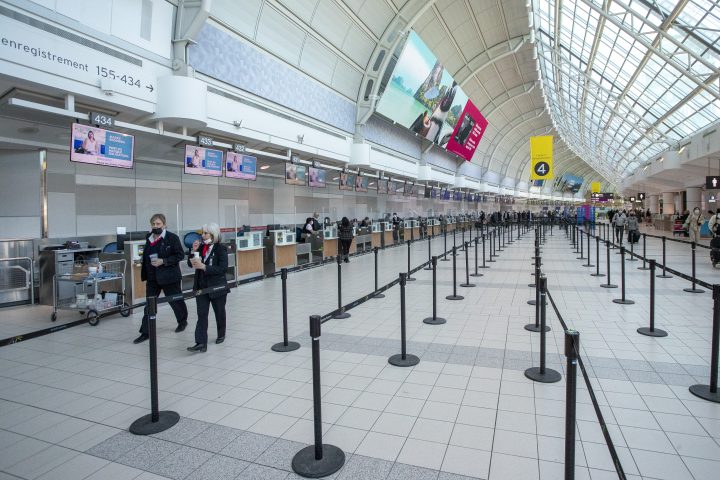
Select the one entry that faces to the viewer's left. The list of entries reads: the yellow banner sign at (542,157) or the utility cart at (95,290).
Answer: the utility cart

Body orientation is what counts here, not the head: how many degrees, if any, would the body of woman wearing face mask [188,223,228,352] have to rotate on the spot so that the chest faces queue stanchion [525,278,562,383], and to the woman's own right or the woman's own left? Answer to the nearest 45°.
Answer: approximately 90° to the woman's own left

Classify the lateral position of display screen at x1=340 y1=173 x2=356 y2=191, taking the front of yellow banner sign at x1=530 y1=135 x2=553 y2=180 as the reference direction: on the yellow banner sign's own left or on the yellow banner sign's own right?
on the yellow banner sign's own right

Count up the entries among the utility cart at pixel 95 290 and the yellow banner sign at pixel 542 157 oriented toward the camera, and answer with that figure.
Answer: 1

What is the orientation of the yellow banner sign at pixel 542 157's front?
toward the camera

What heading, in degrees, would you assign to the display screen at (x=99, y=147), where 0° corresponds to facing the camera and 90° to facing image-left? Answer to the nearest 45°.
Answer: approximately 315°

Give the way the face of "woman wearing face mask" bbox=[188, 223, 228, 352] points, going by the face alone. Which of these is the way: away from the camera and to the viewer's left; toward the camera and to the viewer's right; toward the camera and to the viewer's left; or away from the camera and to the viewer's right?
toward the camera and to the viewer's left

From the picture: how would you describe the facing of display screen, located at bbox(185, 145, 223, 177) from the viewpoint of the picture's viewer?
facing the viewer and to the right of the viewer

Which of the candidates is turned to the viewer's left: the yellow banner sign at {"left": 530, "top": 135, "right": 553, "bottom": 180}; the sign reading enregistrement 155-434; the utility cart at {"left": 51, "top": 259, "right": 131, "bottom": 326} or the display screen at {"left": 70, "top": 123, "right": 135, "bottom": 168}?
the utility cart

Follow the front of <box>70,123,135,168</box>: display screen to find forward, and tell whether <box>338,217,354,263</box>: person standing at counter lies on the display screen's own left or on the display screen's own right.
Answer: on the display screen's own left
